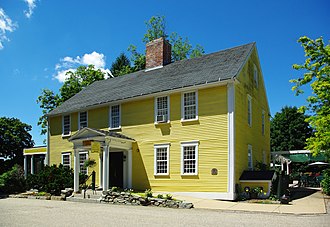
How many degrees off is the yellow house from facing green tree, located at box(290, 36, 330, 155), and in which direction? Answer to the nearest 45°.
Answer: approximately 135° to its left

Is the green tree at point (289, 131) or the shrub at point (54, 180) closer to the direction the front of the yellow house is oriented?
the shrub

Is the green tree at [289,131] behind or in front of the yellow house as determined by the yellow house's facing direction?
behind

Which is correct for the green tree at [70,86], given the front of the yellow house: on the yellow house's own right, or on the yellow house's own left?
on the yellow house's own right

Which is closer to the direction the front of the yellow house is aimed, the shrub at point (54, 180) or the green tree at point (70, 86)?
the shrub

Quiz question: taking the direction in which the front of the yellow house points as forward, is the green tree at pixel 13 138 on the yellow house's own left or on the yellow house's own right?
on the yellow house's own right
